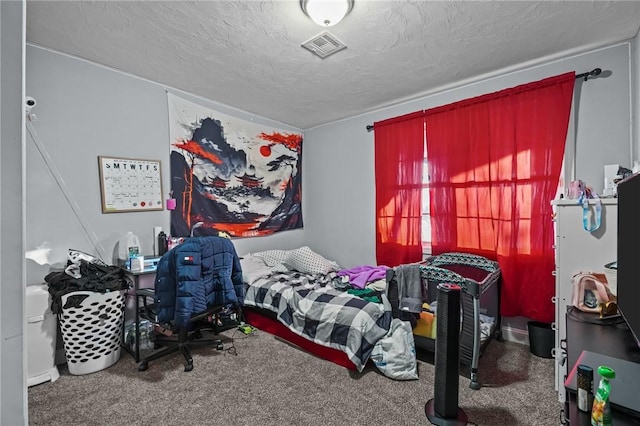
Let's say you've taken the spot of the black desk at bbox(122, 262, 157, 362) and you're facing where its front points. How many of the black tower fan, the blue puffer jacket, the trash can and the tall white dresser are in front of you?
4

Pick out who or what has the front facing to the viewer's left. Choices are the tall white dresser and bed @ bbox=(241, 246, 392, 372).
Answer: the tall white dresser

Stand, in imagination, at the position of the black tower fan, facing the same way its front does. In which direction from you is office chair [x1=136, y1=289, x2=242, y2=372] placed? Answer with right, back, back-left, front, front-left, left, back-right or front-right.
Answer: front-right

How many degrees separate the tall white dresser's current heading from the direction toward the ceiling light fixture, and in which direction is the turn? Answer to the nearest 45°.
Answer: approximately 45° to its left

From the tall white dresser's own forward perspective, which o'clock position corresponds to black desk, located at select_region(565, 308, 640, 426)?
The black desk is roughly at 9 o'clock from the tall white dresser.

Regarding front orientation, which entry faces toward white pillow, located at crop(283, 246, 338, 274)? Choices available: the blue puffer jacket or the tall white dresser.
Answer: the tall white dresser

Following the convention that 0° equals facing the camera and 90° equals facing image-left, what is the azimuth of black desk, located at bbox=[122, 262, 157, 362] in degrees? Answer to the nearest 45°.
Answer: approximately 315°
